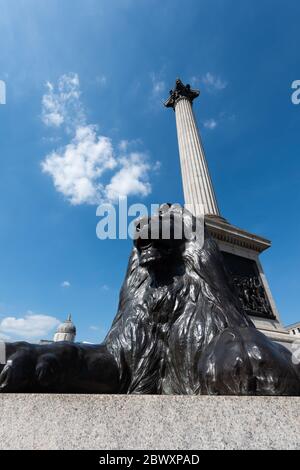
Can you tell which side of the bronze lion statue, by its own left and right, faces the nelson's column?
back

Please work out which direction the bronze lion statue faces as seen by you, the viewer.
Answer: facing the viewer and to the left of the viewer
